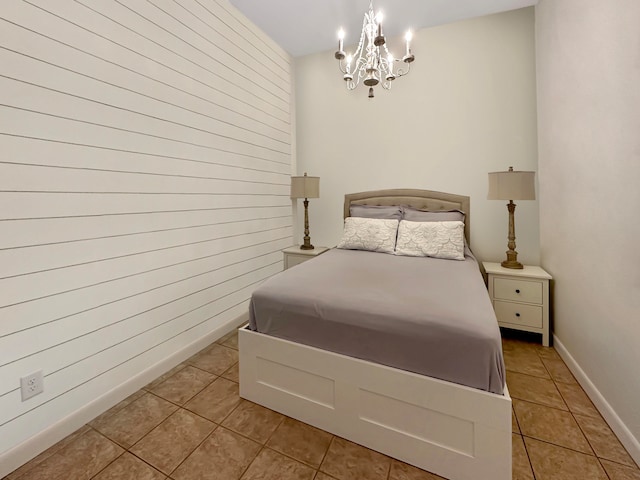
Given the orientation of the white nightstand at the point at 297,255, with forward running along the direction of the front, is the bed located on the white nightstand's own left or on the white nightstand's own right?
on the white nightstand's own left

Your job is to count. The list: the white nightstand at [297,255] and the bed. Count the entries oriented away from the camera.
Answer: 0

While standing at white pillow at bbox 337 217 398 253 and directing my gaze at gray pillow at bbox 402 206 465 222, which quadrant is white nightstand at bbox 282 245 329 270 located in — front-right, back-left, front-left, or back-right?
back-left

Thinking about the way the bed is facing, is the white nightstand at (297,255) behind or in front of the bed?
behind

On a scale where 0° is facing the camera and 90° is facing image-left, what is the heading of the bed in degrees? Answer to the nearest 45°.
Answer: approximately 0°

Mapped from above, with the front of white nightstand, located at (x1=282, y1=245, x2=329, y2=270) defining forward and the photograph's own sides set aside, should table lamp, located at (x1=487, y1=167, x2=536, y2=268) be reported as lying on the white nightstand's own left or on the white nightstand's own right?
on the white nightstand's own left

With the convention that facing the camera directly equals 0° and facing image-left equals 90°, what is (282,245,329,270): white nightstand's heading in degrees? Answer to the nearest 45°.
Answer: approximately 45°

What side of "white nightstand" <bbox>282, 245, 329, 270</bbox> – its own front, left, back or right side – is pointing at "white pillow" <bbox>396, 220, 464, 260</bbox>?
left

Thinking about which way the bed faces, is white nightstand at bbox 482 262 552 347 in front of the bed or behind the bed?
behind
